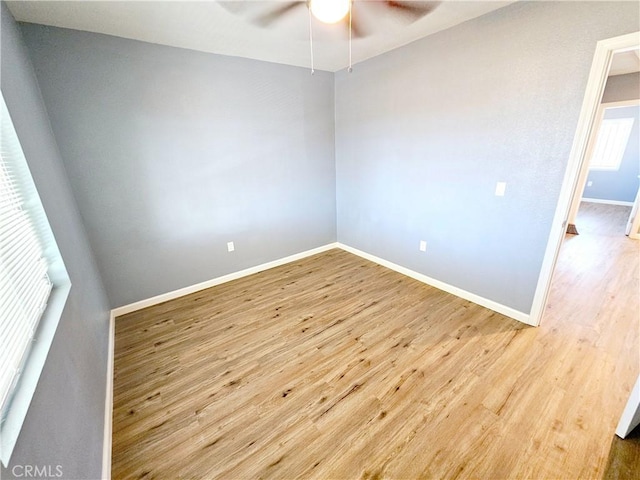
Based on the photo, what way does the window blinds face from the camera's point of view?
to the viewer's right

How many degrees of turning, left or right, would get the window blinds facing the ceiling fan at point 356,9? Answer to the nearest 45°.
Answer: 0° — it already faces it

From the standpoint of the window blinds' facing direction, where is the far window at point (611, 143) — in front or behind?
in front
